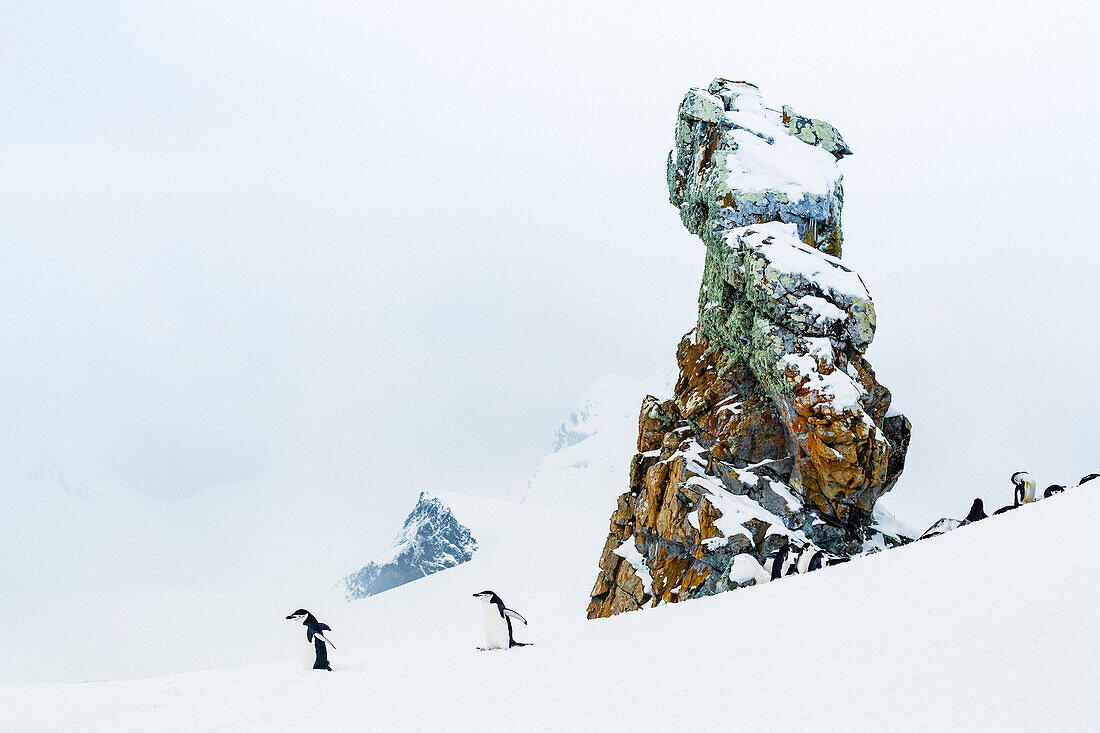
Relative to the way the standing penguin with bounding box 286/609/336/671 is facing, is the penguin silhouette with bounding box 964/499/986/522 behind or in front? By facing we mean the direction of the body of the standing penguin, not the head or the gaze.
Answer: behind

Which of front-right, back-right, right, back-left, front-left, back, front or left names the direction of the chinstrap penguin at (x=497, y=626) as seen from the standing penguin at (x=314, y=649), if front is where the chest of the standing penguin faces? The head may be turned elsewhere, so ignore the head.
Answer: back

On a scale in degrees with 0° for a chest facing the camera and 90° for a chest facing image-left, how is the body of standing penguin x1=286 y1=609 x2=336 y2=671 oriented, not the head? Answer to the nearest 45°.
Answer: approximately 90°
